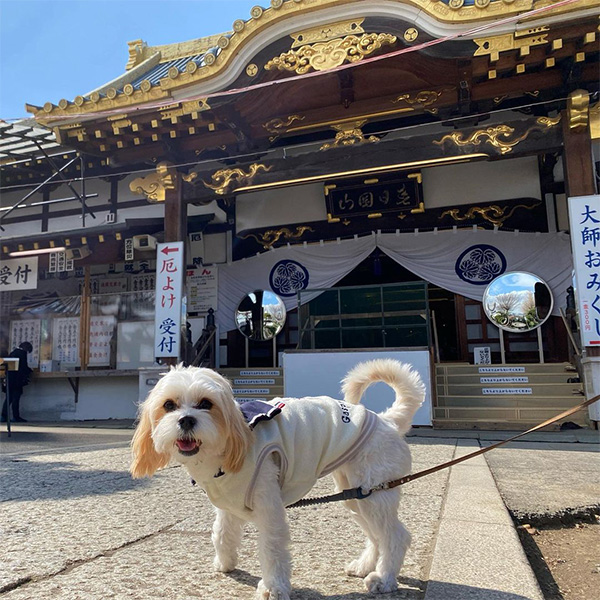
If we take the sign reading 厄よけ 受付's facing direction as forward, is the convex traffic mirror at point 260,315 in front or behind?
behind

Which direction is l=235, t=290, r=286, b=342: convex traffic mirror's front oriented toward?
toward the camera

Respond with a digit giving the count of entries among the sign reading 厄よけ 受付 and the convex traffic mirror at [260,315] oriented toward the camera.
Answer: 2

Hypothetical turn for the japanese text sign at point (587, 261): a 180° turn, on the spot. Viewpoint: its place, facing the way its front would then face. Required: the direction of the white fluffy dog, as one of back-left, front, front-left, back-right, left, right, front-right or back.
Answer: back

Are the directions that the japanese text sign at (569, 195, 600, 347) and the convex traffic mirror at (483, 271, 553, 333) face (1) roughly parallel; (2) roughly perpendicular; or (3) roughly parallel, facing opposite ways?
roughly parallel

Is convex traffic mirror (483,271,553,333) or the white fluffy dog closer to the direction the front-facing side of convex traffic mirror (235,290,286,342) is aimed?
the white fluffy dog

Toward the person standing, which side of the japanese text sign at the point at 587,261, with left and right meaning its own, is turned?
right

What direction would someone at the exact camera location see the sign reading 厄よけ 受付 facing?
facing the viewer

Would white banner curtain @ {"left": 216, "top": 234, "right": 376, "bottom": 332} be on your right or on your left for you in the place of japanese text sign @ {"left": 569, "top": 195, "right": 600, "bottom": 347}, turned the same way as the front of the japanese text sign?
on your right

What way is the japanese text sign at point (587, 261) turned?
toward the camera

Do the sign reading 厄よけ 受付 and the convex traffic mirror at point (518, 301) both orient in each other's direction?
no

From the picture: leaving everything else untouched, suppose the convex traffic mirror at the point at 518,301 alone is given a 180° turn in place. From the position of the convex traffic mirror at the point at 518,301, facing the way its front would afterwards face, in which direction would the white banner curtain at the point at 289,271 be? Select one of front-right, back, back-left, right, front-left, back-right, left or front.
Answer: left

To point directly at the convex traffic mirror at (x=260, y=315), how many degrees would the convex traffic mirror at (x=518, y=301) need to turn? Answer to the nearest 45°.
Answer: approximately 90° to its right

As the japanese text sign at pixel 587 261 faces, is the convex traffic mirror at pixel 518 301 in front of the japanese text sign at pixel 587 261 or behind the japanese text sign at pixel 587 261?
behind

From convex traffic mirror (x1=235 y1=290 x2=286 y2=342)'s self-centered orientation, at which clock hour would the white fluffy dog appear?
The white fluffy dog is roughly at 12 o'clock from the convex traffic mirror.

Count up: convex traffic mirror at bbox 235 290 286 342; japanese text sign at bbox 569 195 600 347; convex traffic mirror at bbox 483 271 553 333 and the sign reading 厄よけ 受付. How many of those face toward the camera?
4

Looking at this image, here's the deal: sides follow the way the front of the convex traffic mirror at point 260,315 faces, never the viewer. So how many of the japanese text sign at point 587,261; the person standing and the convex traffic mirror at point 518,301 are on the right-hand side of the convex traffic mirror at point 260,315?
1
